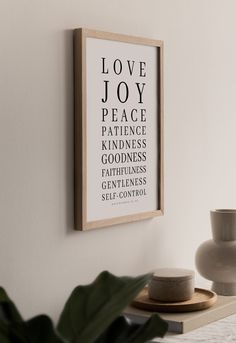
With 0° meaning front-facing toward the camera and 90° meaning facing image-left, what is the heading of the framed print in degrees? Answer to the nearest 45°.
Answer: approximately 315°
